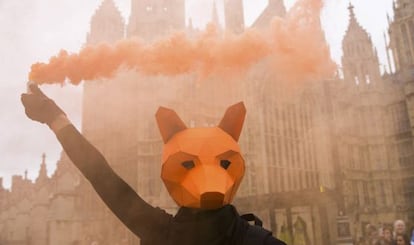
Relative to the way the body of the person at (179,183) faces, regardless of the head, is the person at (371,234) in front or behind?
behind

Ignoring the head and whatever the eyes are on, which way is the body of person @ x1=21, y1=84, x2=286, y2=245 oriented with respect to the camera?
toward the camera

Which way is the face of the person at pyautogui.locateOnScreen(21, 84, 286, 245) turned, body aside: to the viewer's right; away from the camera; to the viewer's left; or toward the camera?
toward the camera

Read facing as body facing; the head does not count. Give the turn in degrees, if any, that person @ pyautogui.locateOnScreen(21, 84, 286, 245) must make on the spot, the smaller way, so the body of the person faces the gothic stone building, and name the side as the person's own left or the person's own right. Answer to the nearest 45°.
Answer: approximately 180°
